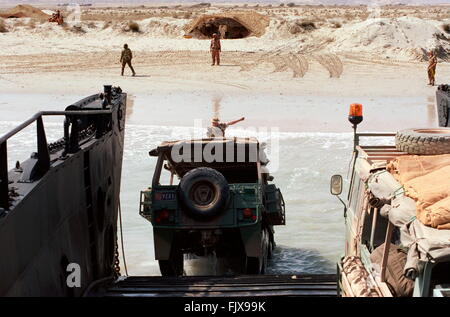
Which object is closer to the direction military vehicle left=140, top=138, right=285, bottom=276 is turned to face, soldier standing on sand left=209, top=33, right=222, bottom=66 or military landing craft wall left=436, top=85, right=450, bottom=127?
the soldier standing on sand

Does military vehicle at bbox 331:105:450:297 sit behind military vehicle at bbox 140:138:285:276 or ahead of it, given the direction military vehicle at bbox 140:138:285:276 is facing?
behind

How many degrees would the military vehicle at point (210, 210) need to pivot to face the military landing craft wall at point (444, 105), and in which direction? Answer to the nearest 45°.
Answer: approximately 45° to its right

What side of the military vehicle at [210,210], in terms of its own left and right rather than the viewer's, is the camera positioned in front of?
back

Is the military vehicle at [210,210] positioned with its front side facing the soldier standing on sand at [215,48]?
yes

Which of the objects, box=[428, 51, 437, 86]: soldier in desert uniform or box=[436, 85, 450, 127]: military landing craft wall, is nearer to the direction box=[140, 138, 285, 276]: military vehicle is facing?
the soldier in desert uniform
